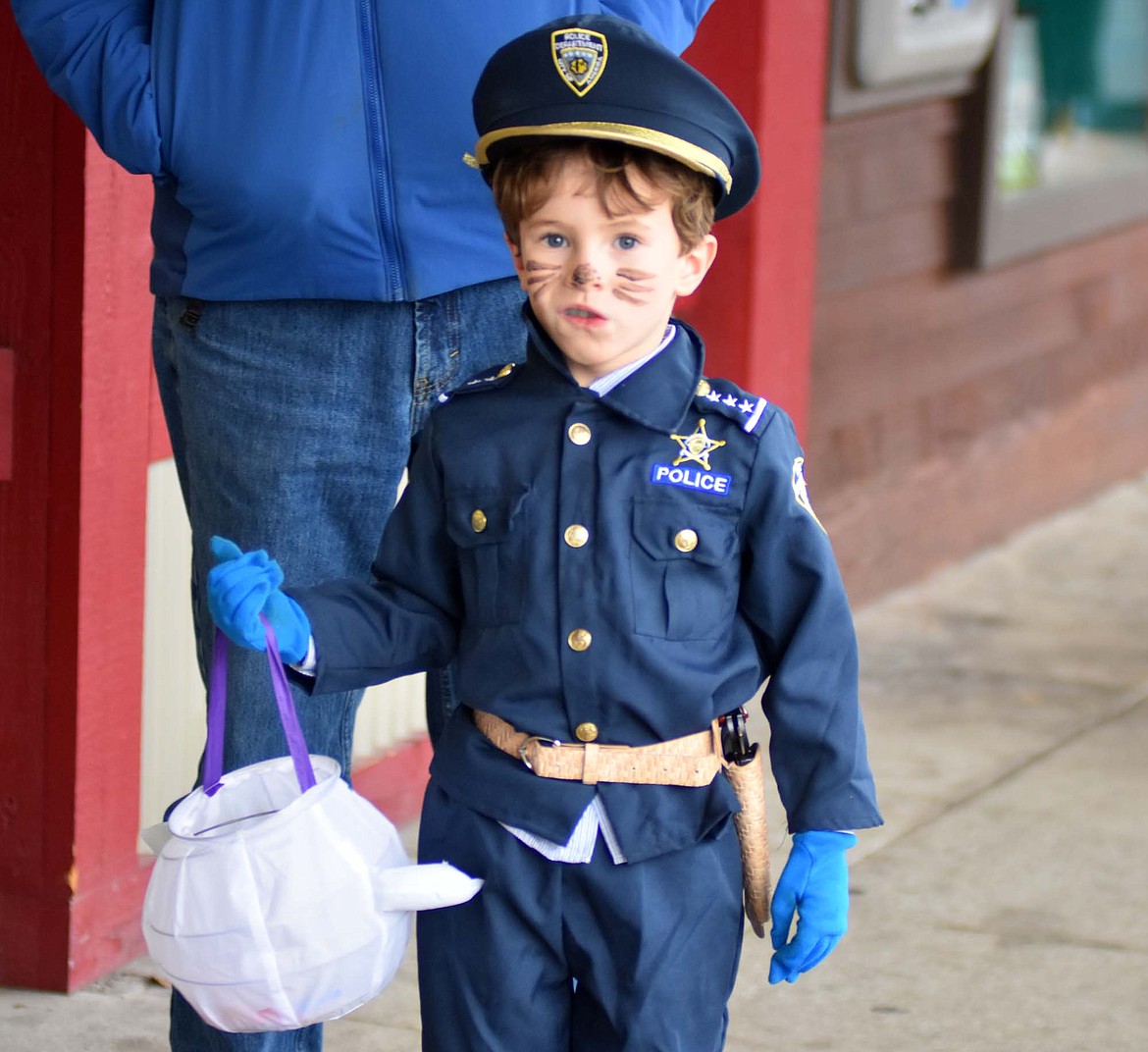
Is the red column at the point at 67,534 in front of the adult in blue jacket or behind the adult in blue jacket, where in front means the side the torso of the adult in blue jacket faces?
behind

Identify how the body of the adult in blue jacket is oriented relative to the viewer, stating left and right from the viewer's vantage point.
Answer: facing the viewer

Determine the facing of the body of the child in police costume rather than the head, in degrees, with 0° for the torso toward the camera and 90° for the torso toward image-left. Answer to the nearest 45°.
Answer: approximately 0°

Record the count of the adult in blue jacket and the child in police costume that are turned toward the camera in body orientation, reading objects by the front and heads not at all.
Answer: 2

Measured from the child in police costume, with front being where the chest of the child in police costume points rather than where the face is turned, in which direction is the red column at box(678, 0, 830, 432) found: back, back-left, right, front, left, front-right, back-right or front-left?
back

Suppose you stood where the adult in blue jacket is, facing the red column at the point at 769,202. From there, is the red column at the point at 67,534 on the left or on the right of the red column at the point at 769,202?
left

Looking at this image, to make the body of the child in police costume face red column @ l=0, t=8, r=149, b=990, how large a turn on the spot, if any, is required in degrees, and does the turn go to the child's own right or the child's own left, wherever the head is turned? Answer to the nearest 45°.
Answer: approximately 135° to the child's own right
